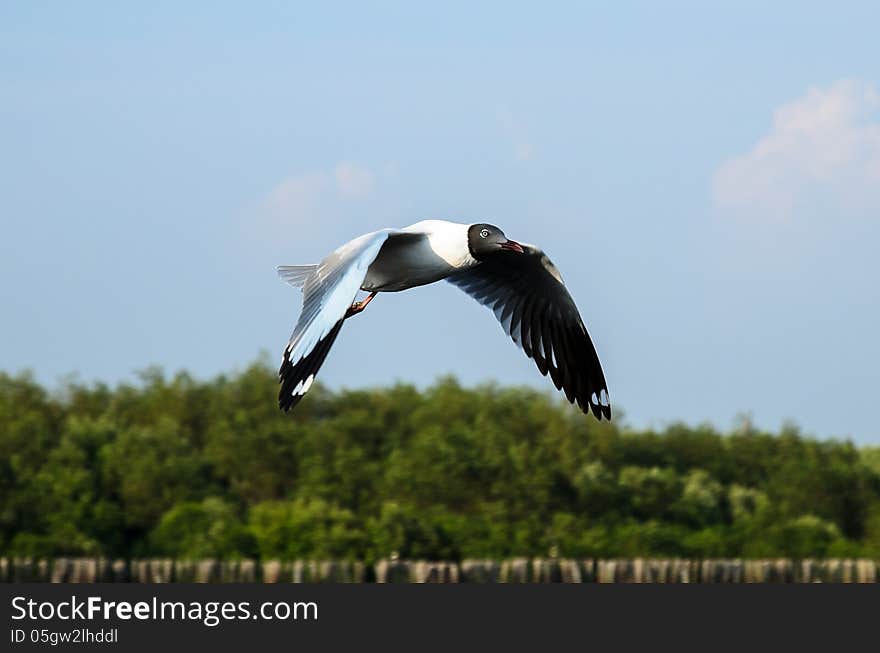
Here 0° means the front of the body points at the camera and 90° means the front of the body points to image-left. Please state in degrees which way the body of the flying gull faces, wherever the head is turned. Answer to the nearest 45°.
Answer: approximately 315°
